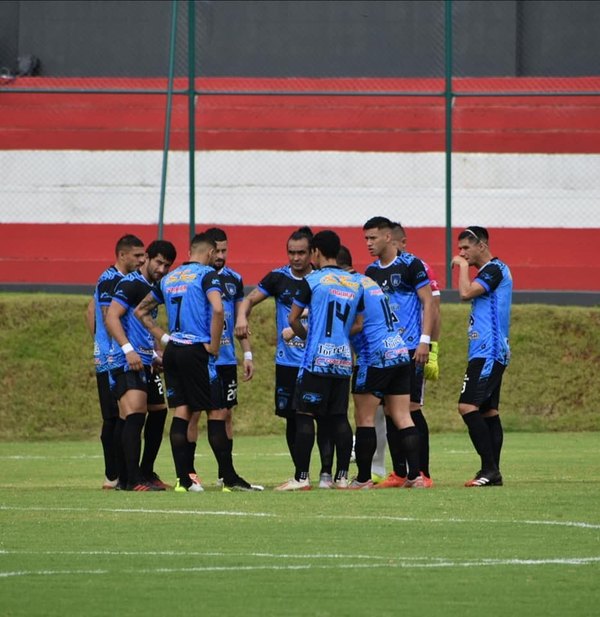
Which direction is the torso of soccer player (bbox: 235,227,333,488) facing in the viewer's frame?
toward the camera

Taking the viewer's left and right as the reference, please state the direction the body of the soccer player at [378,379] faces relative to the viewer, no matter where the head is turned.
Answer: facing away from the viewer and to the left of the viewer

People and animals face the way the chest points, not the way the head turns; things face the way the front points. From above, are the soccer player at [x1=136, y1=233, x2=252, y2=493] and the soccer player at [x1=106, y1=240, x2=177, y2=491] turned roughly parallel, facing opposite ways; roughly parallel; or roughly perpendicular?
roughly perpendicular

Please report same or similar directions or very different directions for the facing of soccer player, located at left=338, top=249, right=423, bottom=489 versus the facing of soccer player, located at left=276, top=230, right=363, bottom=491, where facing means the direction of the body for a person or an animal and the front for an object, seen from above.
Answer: same or similar directions

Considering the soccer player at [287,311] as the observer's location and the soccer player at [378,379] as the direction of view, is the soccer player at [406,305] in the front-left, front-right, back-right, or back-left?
front-left

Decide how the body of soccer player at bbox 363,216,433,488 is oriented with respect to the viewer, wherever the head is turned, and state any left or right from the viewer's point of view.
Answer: facing the viewer and to the left of the viewer

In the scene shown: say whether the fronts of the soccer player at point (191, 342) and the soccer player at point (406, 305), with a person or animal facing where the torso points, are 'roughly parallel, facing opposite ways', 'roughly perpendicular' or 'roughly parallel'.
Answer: roughly parallel, facing opposite ways

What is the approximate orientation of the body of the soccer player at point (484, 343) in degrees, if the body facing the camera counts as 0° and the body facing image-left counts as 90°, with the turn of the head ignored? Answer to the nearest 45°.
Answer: approximately 90°

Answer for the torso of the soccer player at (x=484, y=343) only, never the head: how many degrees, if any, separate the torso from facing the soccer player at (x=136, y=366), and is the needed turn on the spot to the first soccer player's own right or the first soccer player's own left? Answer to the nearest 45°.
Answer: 0° — they already face them

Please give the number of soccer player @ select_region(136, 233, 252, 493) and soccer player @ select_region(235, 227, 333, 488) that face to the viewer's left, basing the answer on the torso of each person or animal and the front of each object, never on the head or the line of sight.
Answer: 0

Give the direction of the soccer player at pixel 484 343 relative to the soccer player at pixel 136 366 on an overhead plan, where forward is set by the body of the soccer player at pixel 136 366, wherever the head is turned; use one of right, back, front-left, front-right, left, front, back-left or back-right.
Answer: front-left

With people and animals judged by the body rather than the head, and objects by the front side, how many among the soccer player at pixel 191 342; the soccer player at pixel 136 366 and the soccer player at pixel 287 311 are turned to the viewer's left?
0

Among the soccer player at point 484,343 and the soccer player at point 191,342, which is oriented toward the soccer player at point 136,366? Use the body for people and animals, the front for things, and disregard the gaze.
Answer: the soccer player at point 484,343

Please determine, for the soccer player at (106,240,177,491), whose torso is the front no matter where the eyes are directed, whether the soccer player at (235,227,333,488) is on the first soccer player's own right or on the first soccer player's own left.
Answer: on the first soccer player's own left

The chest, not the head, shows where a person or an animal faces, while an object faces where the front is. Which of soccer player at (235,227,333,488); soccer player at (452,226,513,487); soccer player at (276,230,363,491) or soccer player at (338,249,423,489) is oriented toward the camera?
soccer player at (235,227,333,488)

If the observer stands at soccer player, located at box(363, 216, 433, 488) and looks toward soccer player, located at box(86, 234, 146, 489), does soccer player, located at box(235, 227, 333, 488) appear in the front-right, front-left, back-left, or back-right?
front-right

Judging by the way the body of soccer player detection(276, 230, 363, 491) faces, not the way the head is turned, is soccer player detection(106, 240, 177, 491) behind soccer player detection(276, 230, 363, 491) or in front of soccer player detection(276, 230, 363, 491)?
in front

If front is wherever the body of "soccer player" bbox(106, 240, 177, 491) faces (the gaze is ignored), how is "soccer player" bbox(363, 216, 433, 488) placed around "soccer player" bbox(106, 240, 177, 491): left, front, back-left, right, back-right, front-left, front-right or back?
front-left

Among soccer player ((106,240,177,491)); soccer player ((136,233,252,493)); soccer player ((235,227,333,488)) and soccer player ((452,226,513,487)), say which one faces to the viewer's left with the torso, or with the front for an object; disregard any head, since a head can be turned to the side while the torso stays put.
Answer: soccer player ((452,226,513,487))
